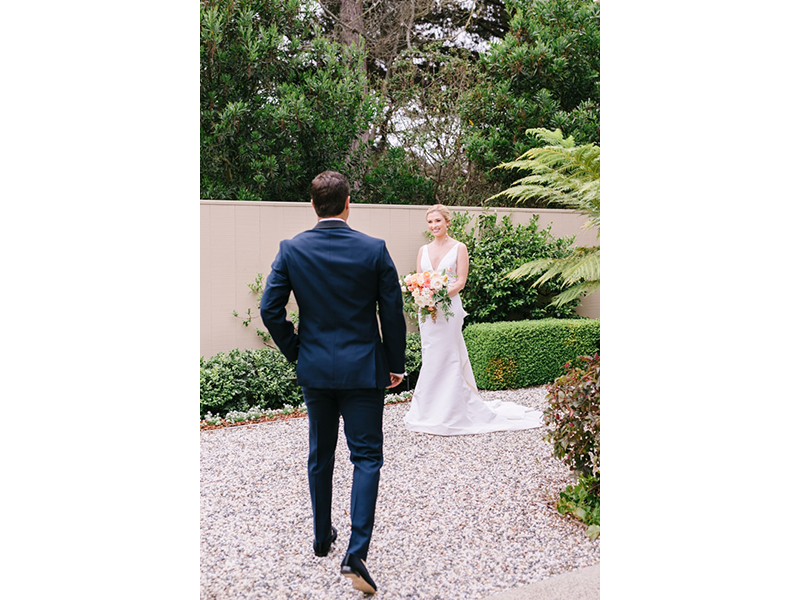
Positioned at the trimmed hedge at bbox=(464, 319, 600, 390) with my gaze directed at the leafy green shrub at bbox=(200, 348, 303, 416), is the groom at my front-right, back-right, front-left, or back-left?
front-left

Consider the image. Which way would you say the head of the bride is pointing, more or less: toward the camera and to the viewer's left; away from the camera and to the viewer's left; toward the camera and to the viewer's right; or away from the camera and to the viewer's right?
toward the camera and to the viewer's left

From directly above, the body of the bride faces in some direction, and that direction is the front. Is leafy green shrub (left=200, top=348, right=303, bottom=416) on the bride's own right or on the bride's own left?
on the bride's own right

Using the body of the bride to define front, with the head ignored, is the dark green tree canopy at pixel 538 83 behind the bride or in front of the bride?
behind

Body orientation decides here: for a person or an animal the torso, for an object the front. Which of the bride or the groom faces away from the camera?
the groom

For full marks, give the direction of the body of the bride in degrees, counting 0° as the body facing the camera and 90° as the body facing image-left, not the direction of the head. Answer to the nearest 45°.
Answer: approximately 45°

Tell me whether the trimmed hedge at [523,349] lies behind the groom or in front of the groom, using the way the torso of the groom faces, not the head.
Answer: in front

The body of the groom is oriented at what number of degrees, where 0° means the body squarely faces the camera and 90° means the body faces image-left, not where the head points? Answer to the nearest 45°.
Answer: approximately 180°

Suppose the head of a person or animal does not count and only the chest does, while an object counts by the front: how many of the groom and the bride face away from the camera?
1
